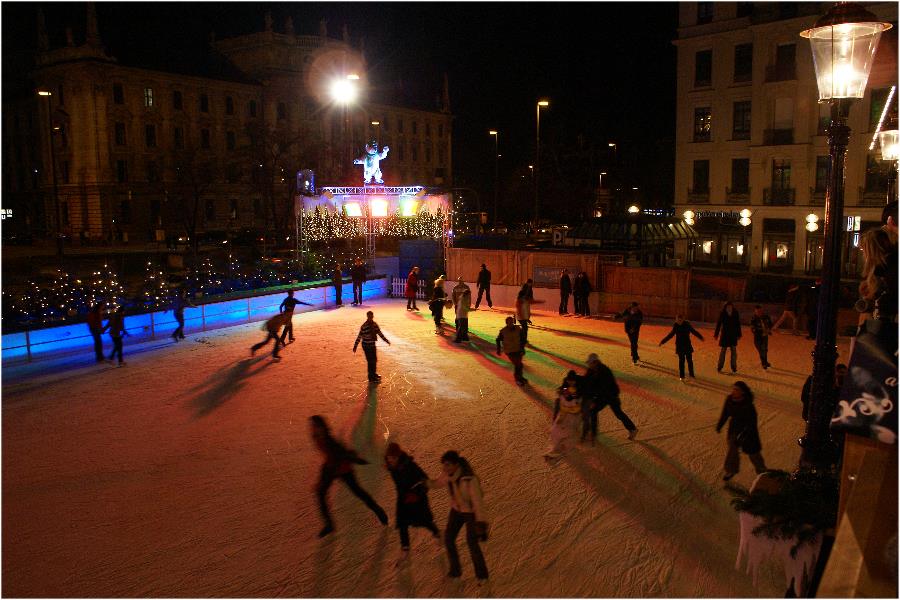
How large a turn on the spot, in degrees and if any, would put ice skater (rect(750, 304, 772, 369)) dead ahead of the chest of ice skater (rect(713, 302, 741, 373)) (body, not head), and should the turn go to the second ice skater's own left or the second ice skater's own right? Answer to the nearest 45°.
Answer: approximately 135° to the second ice skater's own left

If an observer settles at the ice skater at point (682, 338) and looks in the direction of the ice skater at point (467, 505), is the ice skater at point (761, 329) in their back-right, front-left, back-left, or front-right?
back-left

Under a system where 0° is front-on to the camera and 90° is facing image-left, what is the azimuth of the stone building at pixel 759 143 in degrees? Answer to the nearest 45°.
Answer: approximately 0°

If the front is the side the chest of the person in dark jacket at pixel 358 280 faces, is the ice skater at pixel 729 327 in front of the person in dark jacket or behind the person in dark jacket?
in front

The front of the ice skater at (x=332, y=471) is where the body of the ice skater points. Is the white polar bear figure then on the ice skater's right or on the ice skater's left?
on the ice skater's right

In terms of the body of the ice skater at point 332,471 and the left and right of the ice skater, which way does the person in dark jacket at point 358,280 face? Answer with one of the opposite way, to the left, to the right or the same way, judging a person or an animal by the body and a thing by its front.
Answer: to the left

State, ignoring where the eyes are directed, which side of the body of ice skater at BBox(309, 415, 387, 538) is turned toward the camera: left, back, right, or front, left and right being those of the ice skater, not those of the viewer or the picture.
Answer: left

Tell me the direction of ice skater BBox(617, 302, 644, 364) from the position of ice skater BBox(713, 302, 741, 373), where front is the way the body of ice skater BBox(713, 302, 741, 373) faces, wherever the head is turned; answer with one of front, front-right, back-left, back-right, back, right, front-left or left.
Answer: right

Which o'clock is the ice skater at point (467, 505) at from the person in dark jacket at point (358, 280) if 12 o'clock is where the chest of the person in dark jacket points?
The ice skater is roughly at 12 o'clock from the person in dark jacket.
